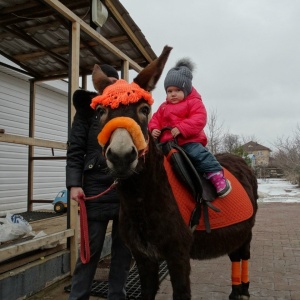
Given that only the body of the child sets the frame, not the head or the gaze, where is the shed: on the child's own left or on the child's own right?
on the child's own right

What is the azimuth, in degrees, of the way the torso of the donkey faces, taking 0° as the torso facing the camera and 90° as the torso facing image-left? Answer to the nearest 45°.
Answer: approximately 45°
